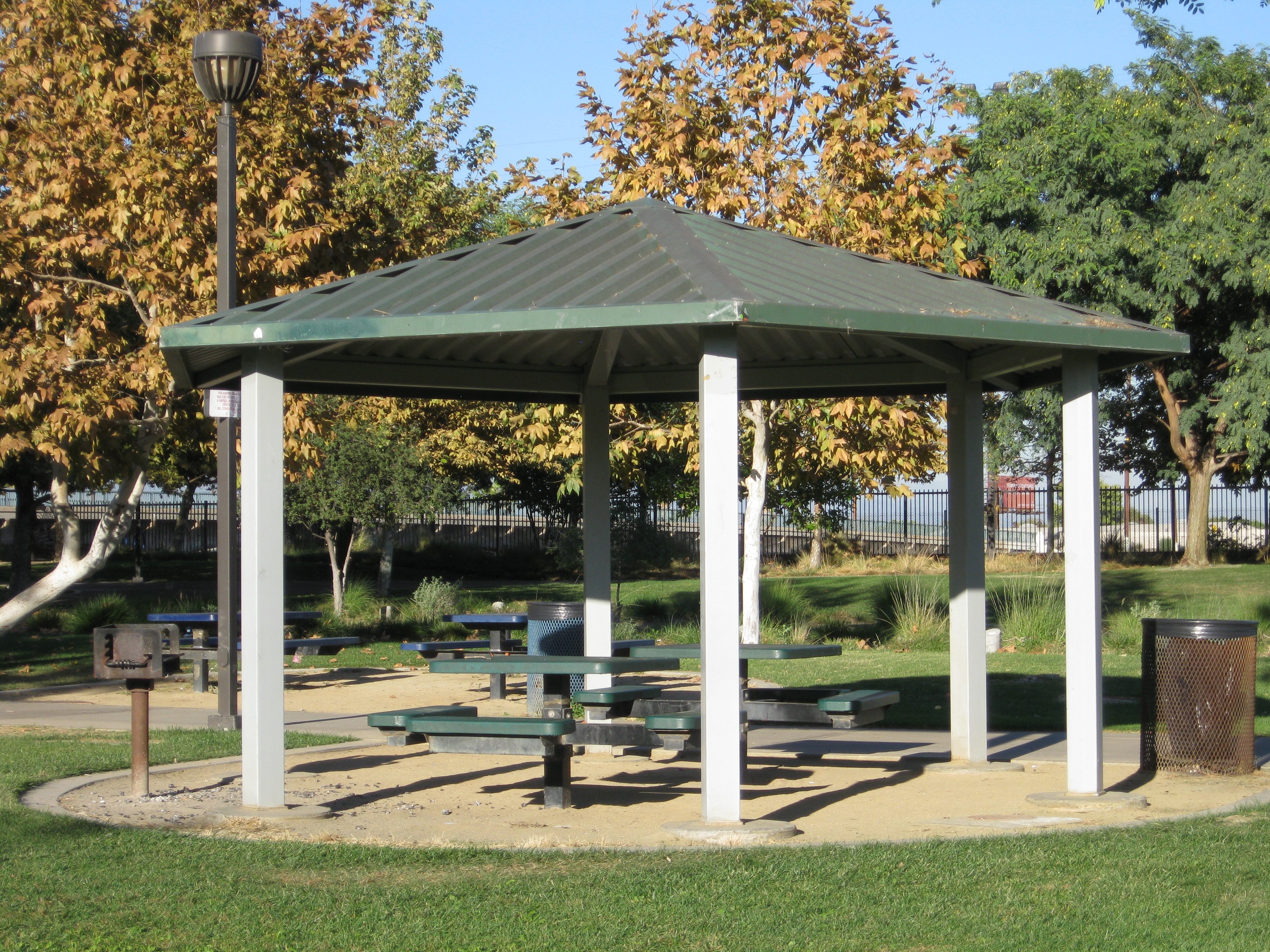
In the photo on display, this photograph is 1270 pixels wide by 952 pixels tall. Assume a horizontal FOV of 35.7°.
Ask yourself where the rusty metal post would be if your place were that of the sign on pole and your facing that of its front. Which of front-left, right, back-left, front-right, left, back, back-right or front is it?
front

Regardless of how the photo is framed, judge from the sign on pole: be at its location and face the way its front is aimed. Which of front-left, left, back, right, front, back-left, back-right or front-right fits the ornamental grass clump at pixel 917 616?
back-left

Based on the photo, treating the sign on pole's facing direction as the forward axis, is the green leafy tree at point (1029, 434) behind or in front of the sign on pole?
behind

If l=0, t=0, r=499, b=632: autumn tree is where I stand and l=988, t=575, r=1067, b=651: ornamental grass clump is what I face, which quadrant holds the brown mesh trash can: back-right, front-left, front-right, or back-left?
front-right

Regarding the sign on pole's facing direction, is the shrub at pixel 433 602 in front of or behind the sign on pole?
behind

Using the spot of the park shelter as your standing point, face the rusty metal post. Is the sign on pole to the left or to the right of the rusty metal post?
right

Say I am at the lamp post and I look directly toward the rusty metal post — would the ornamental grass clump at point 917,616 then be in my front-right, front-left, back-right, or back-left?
back-left

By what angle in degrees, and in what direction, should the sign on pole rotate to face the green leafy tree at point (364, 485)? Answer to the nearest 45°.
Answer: approximately 180°

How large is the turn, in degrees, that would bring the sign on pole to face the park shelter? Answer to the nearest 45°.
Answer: approximately 45° to its left

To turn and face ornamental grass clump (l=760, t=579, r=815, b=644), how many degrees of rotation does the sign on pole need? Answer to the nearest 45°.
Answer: approximately 135° to its left

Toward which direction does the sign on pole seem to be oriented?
toward the camera

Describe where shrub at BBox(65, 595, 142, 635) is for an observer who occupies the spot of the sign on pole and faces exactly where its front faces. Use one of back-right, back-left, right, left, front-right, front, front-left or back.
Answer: back

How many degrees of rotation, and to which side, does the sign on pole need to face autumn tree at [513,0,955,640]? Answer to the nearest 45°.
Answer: approximately 135° to its left
